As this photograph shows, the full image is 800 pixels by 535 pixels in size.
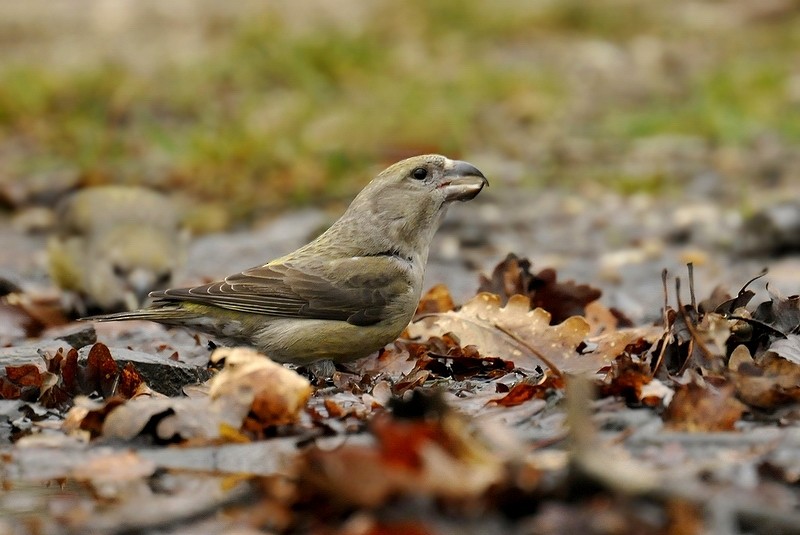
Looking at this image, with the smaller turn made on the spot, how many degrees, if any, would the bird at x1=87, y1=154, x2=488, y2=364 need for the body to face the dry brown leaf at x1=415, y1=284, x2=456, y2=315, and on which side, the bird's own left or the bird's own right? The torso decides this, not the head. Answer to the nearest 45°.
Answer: approximately 45° to the bird's own left

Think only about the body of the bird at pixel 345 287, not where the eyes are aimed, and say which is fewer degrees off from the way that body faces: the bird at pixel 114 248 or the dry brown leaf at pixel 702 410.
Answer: the dry brown leaf

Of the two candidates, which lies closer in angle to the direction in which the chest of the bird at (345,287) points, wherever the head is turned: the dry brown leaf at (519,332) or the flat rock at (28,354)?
the dry brown leaf

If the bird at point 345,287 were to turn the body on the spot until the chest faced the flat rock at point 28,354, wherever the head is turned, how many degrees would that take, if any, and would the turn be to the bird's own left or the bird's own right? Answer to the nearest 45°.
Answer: approximately 135° to the bird's own right

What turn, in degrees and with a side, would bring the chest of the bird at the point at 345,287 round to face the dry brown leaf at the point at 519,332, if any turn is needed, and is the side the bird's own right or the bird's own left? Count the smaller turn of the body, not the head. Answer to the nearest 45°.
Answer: approximately 45° to the bird's own right

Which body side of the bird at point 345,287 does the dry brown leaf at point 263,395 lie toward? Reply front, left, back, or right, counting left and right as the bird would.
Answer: right

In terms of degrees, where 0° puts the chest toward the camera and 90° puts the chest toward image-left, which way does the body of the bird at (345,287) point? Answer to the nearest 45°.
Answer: approximately 270°

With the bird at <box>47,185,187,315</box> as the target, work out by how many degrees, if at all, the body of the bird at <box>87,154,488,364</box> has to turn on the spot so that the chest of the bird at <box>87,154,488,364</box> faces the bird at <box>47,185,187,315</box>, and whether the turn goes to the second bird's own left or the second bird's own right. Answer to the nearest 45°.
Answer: approximately 135° to the second bird's own left
